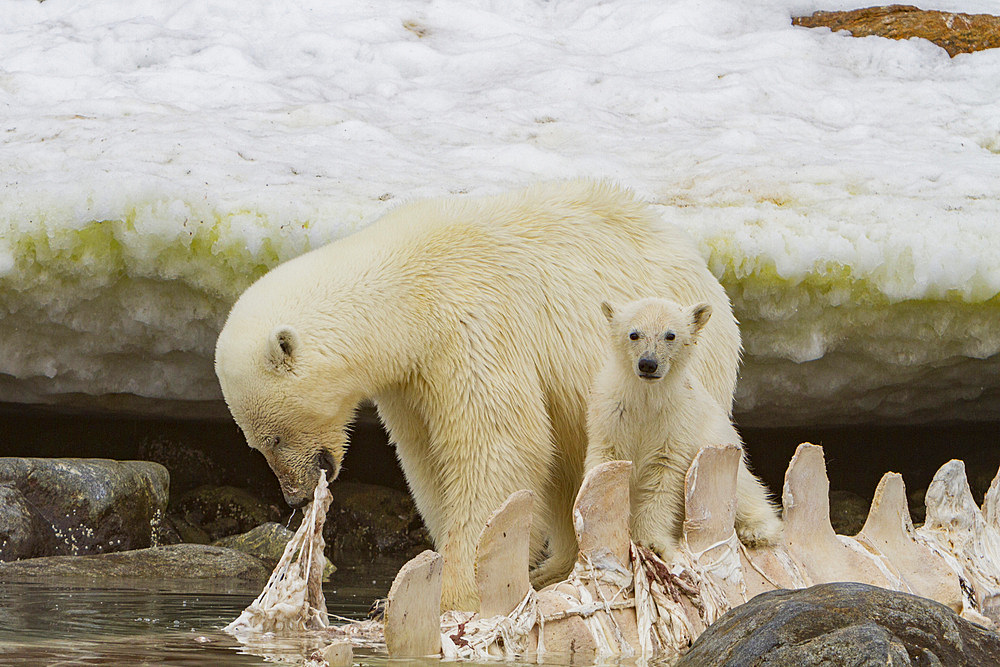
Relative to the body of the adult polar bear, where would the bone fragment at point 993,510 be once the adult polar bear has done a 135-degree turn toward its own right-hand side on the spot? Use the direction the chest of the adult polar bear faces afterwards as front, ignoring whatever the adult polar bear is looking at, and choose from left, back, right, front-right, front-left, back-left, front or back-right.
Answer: front-right

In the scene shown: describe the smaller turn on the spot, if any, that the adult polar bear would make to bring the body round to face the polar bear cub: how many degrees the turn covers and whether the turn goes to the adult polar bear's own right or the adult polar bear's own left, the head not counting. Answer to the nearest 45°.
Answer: approximately 135° to the adult polar bear's own left

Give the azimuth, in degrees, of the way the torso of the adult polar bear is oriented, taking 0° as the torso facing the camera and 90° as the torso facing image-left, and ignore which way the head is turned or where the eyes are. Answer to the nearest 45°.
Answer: approximately 90°

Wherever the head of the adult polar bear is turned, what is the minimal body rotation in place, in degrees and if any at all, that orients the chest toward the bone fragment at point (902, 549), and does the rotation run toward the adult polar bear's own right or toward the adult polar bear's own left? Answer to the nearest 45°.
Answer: approximately 180°

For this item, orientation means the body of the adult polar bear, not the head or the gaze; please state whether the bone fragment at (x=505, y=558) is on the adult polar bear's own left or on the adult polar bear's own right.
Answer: on the adult polar bear's own left

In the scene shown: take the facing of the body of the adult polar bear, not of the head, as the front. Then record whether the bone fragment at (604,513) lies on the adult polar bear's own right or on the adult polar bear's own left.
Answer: on the adult polar bear's own left

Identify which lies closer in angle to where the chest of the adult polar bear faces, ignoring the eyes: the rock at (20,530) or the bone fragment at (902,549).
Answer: the rock

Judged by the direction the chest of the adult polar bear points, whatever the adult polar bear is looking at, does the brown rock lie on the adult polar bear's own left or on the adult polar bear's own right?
on the adult polar bear's own right

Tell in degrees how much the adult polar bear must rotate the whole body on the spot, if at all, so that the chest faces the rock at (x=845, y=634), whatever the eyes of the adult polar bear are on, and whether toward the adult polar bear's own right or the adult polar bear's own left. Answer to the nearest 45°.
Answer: approximately 135° to the adult polar bear's own left

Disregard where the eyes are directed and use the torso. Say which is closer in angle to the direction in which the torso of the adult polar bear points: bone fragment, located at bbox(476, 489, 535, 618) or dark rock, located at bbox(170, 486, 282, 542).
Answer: the dark rock

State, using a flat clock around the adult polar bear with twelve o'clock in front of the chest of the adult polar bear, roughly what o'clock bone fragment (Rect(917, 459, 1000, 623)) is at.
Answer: The bone fragment is roughly at 6 o'clock from the adult polar bear.

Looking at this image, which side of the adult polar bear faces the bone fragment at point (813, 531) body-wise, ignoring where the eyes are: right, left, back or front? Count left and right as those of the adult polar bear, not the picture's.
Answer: back

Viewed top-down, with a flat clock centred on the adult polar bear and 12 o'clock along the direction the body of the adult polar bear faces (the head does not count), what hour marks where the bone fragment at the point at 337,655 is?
The bone fragment is roughly at 9 o'clock from the adult polar bear.
